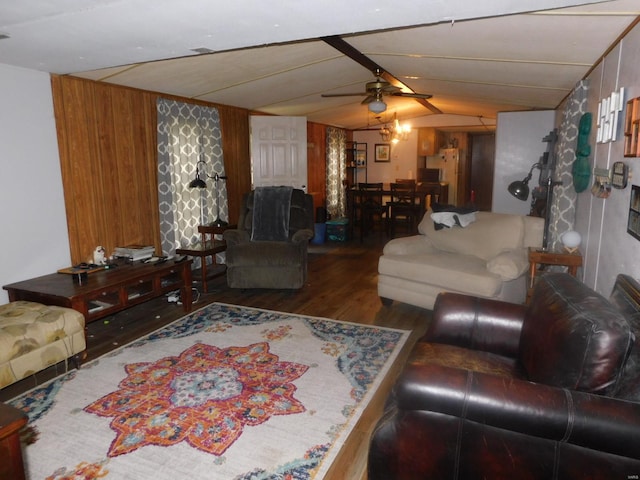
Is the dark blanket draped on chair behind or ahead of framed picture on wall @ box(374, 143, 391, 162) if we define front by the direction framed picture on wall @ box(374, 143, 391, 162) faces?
ahead

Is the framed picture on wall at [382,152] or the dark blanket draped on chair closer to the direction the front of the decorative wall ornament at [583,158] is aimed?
the dark blanket draped on chair

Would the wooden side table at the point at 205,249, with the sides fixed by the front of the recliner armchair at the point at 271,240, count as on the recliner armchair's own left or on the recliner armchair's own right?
on the recliner armchair's own right

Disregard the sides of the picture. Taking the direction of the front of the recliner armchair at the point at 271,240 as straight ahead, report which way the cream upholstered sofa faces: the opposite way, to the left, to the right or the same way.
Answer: to the right

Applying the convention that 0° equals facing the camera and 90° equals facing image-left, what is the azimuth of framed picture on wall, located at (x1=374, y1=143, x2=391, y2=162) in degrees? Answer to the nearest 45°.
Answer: approximately 0°

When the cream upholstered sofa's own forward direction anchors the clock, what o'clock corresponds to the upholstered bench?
The upholstered bench is roughly at 12 o'clock from the cream upholstered sofa.

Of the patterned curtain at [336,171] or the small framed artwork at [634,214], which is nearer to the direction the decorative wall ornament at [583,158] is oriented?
the patterned curtain

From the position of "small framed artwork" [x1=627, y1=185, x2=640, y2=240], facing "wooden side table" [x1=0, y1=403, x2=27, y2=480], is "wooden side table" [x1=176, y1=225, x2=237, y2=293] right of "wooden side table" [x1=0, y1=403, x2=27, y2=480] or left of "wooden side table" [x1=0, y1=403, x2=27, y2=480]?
right

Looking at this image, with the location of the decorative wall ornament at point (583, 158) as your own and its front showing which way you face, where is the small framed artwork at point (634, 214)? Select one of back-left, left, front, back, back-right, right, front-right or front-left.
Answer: left

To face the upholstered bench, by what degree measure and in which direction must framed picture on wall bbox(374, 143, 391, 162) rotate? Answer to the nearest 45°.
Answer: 0° — it already faces it

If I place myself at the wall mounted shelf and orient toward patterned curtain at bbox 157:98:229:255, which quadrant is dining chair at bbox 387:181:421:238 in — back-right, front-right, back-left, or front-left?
front-right

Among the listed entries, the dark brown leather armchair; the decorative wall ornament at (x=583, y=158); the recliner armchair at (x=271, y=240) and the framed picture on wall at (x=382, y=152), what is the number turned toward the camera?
2

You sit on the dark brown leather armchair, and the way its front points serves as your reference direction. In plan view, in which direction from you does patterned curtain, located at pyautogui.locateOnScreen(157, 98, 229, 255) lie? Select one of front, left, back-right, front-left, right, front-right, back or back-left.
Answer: front-right

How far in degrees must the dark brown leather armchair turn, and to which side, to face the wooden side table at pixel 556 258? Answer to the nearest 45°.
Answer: approximately 90° to its right

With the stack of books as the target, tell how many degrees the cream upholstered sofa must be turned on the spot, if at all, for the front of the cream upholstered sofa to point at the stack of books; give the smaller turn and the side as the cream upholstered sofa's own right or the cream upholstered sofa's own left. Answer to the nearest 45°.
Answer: approximately 45° to the cream upholstered sofa's own right

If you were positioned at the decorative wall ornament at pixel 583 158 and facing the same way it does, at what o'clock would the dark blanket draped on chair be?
The dark blanket draped on chair is roughly at 12 o'clock from the decorative wall ornament.

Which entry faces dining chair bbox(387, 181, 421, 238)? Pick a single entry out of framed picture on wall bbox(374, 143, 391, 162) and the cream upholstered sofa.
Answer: the framed picture on wall

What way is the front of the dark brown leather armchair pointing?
to the viewer's left

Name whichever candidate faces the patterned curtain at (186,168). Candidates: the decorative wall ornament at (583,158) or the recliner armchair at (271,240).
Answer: the decorative wall ornament
